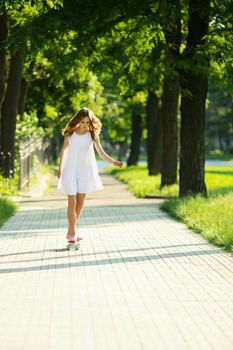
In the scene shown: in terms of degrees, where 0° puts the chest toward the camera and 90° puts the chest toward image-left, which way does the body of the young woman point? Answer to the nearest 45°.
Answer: approximately 0°
